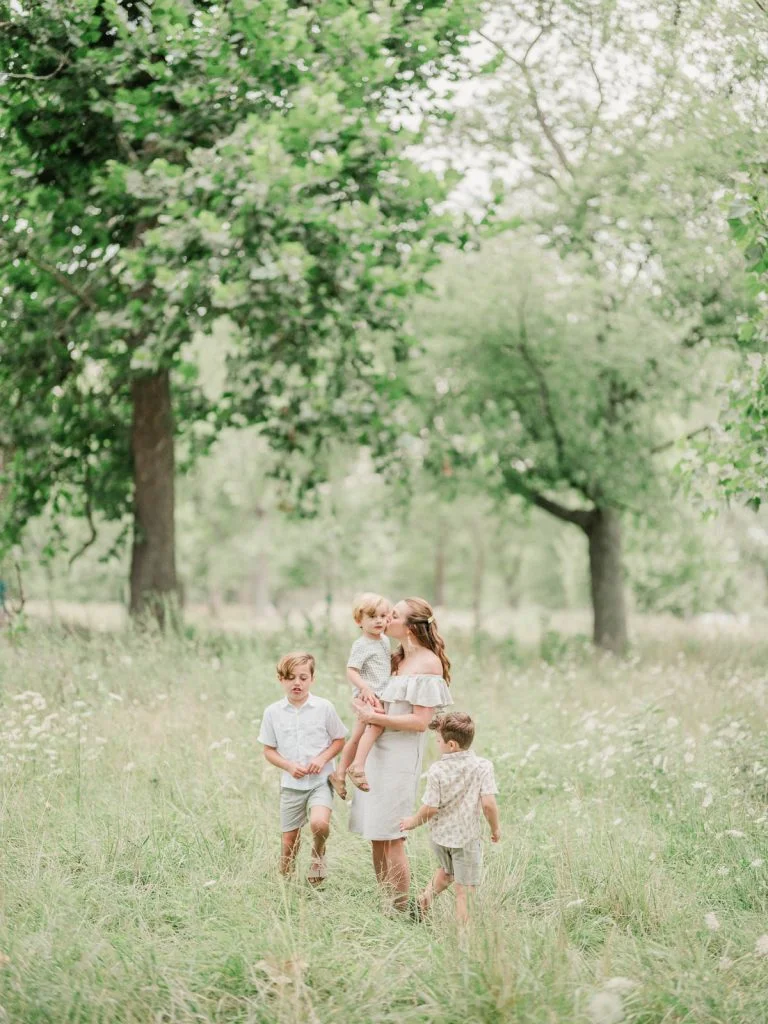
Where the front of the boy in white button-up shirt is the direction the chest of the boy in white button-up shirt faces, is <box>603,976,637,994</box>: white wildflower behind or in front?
in front

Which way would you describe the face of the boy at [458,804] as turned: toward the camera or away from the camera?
away from the camera

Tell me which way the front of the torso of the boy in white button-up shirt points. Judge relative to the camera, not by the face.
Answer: toward the camera

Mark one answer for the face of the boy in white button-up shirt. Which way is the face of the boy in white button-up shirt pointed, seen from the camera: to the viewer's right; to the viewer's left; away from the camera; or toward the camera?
toward the camera

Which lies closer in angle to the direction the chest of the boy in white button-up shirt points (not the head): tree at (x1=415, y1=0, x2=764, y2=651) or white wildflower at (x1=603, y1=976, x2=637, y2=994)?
the white wildflower

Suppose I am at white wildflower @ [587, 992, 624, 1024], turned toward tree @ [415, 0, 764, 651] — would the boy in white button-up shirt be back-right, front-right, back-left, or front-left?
front-left

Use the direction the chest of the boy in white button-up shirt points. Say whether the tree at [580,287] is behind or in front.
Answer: behind

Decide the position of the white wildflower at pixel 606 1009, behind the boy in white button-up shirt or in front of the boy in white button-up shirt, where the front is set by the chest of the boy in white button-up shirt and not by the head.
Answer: in front

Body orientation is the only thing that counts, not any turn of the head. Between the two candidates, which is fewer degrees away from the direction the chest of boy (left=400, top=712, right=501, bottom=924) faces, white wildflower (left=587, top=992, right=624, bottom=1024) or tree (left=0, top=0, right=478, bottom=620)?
the tree

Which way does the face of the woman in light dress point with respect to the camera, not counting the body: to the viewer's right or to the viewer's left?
to the viewer's left

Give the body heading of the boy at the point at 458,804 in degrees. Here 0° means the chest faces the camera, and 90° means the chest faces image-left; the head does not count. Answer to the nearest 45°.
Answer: approximately 135°

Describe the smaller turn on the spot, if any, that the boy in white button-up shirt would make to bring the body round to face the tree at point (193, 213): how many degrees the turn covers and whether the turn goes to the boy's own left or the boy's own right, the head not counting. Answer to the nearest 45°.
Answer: approximately 180°
